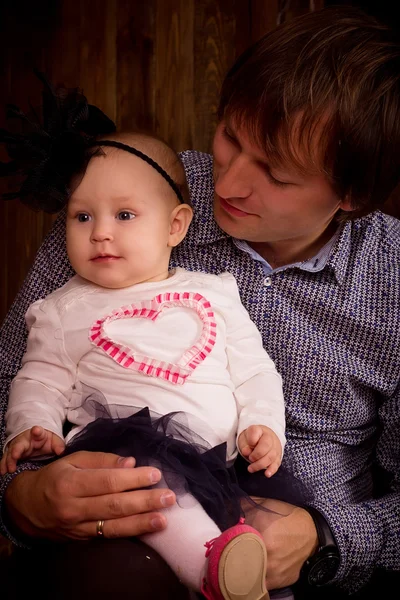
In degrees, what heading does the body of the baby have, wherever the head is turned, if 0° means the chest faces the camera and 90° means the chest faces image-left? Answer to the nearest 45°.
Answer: approximately 0°

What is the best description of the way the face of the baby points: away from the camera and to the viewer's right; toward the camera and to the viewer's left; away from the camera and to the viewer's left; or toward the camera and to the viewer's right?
toward the camera and to the viewer's left

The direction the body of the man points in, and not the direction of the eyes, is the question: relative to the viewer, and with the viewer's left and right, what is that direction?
facing the viewer and to the left of the viewer
